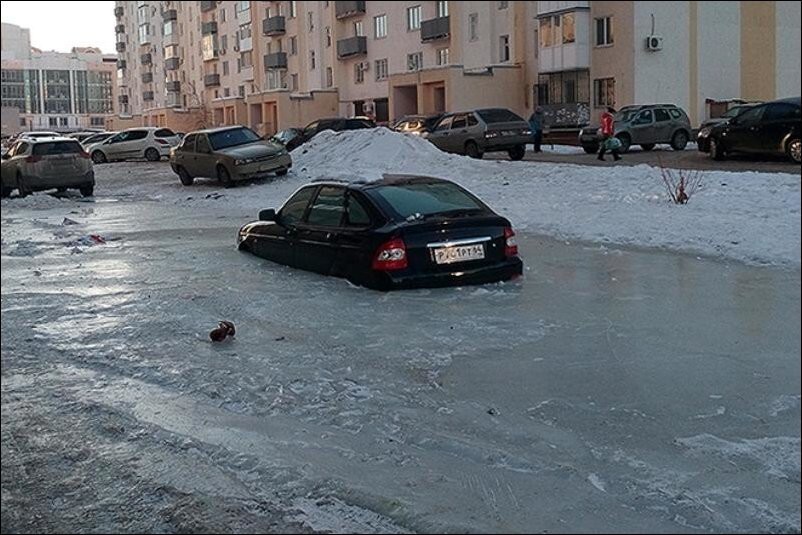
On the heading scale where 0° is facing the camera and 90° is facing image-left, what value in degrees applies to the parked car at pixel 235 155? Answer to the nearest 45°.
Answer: approximately 315°

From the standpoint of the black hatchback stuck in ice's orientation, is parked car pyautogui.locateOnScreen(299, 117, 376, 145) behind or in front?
in front

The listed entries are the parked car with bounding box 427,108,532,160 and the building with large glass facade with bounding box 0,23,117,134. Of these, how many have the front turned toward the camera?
1

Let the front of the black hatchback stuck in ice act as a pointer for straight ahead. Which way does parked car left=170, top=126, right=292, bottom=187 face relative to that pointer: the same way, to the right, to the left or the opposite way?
the opposite way

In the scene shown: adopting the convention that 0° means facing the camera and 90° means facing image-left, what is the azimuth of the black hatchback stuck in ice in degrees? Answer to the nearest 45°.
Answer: approximately 135°

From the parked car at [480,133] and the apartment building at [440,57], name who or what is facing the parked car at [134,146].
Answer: the parked car at [480,133]
